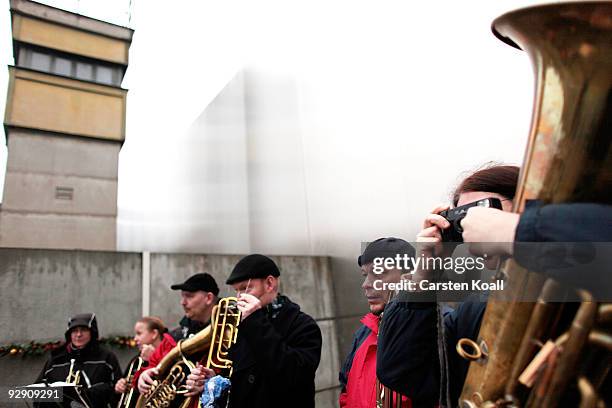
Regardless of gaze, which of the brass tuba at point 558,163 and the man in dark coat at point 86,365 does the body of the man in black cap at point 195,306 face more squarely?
the man in dark coat

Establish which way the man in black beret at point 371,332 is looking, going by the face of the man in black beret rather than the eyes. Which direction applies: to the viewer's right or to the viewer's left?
to the viewer's left

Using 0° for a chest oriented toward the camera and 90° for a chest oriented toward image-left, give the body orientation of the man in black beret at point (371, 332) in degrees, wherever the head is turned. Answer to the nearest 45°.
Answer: approximately 45°

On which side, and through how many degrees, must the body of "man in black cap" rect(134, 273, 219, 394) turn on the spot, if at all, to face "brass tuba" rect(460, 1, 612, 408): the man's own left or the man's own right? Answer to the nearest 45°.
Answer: approximately 90° to the man's own left

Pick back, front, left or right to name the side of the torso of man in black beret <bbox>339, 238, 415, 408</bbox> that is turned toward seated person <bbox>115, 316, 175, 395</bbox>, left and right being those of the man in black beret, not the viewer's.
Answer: right

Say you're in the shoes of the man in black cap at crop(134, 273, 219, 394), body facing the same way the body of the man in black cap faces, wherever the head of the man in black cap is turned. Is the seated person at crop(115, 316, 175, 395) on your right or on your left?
on your right

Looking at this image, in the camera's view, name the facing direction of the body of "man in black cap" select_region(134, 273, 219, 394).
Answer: to the viewer's left

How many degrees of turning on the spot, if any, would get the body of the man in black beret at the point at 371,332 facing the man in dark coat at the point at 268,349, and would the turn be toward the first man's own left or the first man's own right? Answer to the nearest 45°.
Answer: approximately 45° to the first man's own right

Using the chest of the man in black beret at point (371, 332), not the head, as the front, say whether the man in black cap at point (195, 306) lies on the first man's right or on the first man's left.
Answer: on the first man's right
